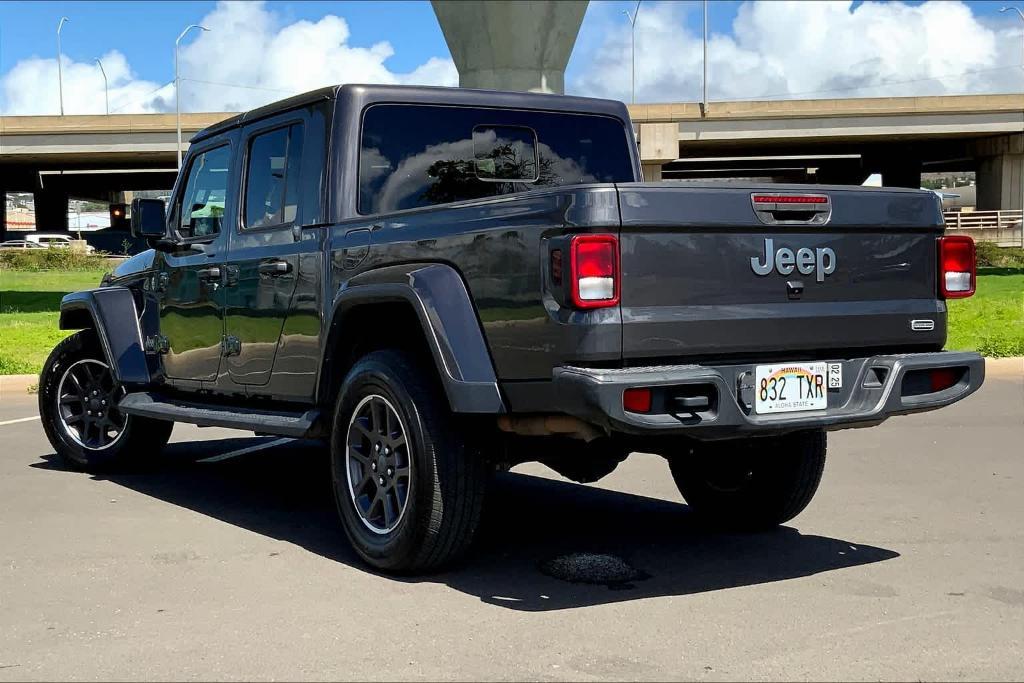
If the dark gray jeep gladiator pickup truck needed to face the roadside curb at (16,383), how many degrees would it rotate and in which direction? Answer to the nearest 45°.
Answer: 0° — it already faces it

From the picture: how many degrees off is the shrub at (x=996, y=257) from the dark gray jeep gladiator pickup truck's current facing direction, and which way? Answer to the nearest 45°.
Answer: approximately 90° to its right

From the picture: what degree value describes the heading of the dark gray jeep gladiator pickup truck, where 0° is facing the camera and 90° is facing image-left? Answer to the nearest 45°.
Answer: approximately 135°

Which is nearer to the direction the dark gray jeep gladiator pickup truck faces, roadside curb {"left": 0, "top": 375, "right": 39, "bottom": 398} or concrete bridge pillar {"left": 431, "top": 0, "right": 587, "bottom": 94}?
the roadside curb
